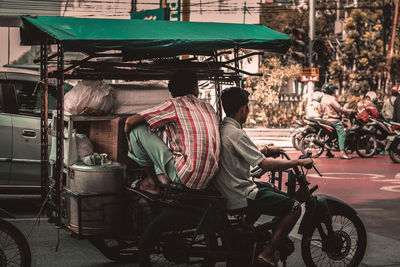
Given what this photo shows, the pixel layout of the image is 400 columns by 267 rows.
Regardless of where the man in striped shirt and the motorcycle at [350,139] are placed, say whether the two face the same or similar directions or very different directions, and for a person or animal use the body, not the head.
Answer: very different directions

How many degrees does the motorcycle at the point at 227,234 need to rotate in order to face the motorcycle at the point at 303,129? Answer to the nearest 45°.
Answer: approximately 90° to its left

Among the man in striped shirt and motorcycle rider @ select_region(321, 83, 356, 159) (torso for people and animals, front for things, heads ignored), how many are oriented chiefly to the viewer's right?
1

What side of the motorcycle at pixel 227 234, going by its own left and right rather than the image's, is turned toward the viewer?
right

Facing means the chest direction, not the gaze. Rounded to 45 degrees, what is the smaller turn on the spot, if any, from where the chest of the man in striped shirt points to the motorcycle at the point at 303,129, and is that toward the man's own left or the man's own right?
approximately 45° to the man's own right

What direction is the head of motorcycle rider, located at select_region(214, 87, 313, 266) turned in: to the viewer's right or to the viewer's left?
to the viewer's right
